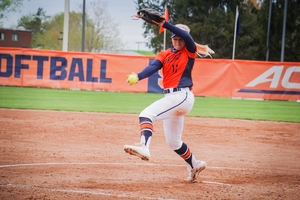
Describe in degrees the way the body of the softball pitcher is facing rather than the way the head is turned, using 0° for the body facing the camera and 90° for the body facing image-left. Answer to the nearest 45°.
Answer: approximately 45°
